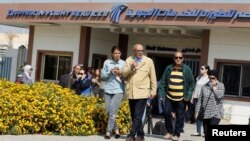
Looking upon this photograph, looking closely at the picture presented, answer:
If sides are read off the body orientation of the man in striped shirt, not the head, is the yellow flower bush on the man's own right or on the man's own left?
on the man's own right

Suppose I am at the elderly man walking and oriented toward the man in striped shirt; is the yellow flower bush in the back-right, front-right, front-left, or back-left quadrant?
back-left

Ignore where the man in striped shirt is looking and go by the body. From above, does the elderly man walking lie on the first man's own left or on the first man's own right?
on the first man's own right

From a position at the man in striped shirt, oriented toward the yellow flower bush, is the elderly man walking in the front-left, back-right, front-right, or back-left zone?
front-left

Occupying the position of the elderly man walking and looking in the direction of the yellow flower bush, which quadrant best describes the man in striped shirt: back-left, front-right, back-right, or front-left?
back-right

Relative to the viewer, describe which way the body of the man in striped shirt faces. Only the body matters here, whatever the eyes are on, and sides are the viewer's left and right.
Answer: facing the viewer
